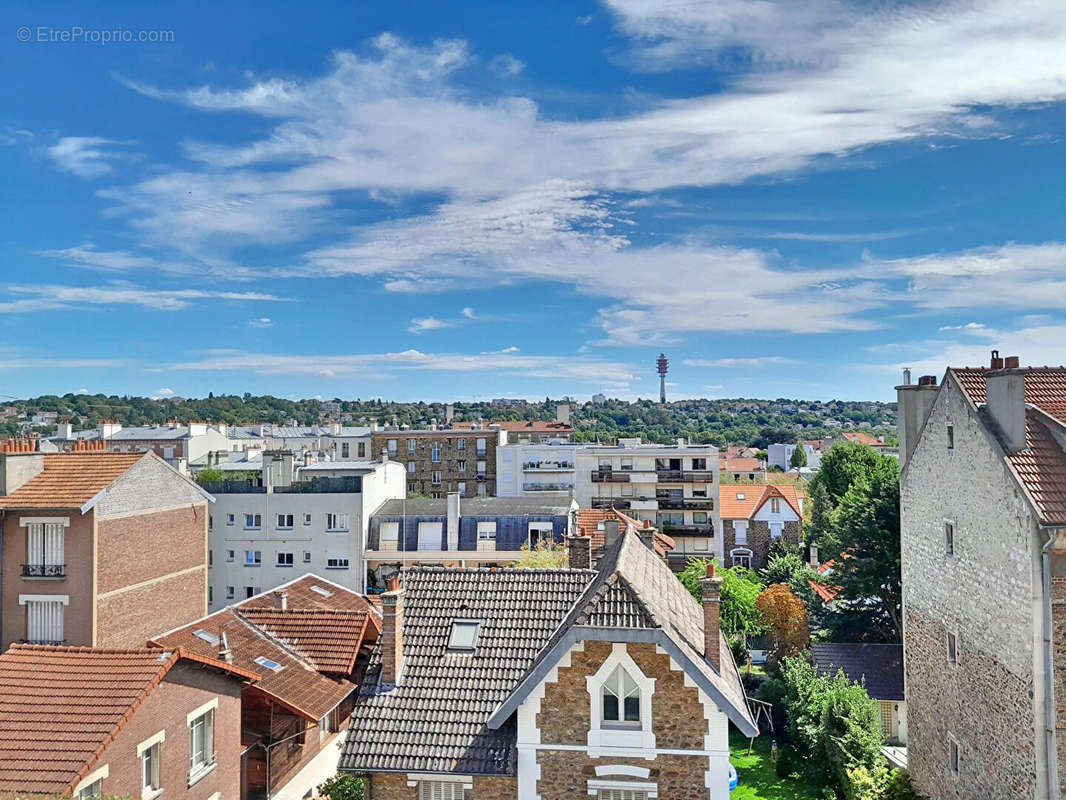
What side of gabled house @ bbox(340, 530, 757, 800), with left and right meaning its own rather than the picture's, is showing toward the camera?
front

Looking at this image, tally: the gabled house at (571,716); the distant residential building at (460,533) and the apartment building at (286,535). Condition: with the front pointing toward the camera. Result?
3

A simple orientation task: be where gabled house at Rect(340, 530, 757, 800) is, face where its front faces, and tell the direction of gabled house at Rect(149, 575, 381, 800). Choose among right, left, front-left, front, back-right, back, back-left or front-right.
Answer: back-right

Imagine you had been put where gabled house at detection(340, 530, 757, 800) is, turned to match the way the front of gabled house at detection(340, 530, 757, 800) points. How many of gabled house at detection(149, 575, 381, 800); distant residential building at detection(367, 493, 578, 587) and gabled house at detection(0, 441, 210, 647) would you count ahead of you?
0

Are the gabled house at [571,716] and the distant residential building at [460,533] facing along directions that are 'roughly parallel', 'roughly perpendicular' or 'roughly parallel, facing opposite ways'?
roughly parallel

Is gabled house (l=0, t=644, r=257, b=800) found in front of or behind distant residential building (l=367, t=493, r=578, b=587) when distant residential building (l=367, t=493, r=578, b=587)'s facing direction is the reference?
in front

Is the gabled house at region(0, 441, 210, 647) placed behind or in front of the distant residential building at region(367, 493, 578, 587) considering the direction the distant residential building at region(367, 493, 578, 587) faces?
in front

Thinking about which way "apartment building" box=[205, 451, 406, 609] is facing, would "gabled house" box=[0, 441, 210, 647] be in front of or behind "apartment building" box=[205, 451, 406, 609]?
in front

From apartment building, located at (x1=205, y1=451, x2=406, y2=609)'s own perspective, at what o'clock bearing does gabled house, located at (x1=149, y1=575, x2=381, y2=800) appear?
The gabled house is roughly at 12 o'clock from the apartment building.

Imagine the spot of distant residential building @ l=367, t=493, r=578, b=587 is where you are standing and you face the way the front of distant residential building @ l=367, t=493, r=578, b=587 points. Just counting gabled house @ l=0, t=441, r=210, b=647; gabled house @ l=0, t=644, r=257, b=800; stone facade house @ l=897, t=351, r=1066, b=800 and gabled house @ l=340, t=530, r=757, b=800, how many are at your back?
0

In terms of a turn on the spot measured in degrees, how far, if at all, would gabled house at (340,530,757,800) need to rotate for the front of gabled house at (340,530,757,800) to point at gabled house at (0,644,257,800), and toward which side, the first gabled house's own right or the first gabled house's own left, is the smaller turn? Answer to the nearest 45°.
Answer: approximately 90° to the first gabled house's own right

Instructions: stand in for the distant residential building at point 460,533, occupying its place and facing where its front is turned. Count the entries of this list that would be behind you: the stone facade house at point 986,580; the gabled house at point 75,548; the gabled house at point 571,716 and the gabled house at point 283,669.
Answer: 0

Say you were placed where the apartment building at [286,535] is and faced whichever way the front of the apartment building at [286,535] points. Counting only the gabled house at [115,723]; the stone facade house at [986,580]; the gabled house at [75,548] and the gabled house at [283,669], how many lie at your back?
0

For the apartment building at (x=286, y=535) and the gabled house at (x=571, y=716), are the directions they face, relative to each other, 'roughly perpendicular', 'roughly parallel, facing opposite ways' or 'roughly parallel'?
roughly parallel

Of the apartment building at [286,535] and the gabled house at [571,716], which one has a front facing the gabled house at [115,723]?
the apartment building

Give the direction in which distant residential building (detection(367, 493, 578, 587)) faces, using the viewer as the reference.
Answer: facing the viewer
